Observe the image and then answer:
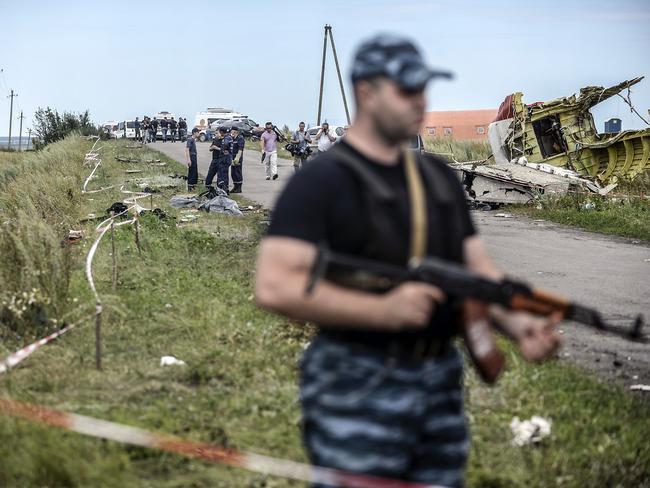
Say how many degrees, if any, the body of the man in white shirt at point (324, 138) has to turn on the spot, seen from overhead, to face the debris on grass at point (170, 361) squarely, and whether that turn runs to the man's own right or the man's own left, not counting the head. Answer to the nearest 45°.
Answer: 0° — they already face it

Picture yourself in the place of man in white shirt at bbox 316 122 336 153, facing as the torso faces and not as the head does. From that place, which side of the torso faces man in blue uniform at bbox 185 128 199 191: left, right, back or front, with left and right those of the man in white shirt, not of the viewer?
right

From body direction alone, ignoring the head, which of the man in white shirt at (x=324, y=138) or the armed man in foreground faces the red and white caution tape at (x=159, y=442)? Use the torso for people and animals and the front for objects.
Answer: the man in white shirt

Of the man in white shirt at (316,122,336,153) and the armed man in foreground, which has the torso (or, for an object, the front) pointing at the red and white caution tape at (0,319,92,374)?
the man in white shirt

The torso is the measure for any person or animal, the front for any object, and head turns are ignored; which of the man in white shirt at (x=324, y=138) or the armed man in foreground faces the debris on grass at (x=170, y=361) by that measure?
the man in white shirt

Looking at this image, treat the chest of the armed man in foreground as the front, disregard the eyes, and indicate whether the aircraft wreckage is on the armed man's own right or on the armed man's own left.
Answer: on the armed man's own left

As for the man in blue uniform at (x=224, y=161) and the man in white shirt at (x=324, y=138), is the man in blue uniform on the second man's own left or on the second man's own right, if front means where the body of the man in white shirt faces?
on the second man's own right

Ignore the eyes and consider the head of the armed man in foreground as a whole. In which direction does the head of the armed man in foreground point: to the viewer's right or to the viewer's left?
to the viewer's right

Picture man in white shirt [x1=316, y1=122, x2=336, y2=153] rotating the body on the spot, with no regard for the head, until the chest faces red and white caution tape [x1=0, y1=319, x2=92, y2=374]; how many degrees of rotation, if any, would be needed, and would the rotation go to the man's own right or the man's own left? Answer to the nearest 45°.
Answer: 0° — they already face it

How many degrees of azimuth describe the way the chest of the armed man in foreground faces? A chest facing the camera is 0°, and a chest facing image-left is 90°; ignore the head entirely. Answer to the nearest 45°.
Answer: approximately 315°

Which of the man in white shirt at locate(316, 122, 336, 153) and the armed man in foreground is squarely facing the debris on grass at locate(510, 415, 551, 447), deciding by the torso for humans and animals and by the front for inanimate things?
the man in white shirt

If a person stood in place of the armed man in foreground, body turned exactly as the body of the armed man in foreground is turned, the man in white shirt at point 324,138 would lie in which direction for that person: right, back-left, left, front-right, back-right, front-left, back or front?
back-left

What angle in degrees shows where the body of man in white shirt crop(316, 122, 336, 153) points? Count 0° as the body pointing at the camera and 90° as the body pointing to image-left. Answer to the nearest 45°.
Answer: approximately 0°
